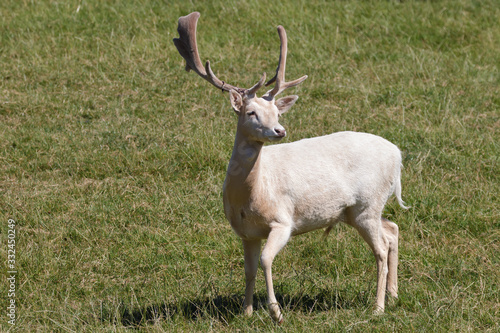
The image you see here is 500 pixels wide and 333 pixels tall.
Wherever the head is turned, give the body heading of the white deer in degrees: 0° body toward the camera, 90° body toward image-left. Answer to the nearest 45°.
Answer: approximately 45°
